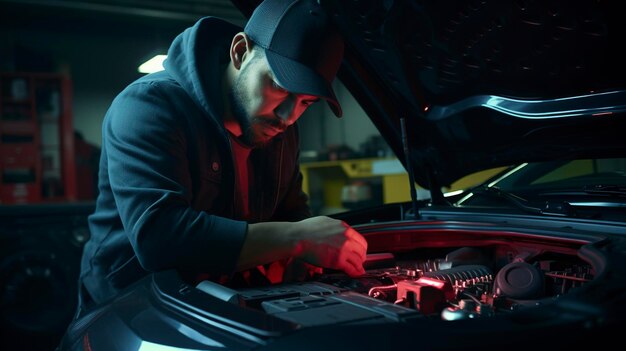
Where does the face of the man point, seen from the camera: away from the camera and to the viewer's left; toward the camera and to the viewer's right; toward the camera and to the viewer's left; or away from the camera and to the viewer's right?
toward the camera and to the viewer's right

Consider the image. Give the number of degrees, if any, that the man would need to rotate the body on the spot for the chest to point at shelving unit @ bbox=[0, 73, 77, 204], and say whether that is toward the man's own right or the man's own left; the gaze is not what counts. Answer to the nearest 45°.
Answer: approximately 135° to the man's own left

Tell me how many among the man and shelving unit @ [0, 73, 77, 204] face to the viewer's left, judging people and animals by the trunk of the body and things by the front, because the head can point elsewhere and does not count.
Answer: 0

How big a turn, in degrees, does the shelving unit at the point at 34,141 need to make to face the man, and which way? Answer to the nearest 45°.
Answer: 0° — it already faces them

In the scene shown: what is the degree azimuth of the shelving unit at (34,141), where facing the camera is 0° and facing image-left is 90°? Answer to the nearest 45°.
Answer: approximately 0°
